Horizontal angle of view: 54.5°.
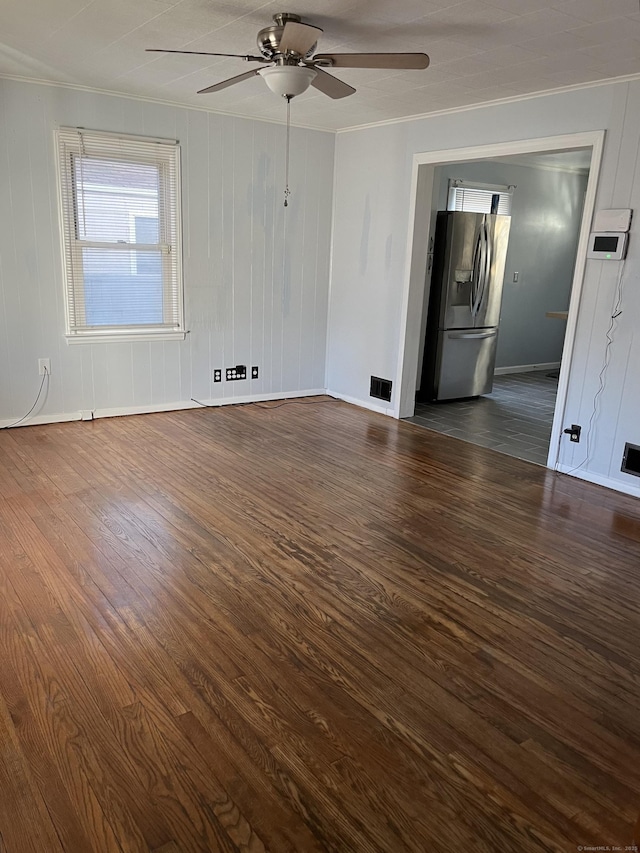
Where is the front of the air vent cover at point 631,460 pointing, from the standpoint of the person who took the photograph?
facing the viewer and to the left of the viewer

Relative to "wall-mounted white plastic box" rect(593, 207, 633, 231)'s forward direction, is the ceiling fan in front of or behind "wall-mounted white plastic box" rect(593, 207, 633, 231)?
in front

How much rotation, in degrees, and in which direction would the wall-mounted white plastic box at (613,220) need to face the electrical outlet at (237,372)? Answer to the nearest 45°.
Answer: approximately 45° to its right

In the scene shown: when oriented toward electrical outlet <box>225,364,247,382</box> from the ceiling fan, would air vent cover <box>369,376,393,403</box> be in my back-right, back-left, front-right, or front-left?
front-right

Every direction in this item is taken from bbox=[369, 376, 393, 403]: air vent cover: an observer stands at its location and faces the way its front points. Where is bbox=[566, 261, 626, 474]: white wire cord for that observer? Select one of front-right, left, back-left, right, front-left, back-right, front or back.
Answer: left

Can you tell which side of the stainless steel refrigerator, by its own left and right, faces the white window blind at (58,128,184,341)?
right

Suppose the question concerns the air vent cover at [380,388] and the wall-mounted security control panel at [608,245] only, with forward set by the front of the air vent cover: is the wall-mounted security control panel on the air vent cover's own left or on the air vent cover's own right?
on the air vent cover's own left

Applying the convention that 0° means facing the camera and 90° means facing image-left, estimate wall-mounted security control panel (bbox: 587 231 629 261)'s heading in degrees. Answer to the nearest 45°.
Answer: approximately 45°

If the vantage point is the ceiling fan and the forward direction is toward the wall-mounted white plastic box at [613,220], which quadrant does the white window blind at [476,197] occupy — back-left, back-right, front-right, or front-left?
front-left

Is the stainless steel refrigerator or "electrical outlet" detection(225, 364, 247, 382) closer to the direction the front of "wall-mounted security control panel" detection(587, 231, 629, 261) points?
the electrical outlet

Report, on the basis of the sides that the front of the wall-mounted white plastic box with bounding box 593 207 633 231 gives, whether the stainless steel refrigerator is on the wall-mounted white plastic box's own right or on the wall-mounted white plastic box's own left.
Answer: on the wall-mounted white plastic box's own right

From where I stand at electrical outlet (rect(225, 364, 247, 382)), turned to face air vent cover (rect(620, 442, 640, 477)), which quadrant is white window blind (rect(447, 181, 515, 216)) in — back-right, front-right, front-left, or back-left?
front-left

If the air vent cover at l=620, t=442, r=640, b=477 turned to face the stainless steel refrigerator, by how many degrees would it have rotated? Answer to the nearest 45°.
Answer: approximately 90° to its right

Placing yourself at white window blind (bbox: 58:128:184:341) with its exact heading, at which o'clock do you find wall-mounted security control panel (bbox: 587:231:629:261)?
The wall-mounted security control panel is roughly at 10 o'clock from the white window blind.

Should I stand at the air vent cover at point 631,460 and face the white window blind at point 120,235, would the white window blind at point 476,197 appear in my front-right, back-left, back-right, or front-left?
front-right
